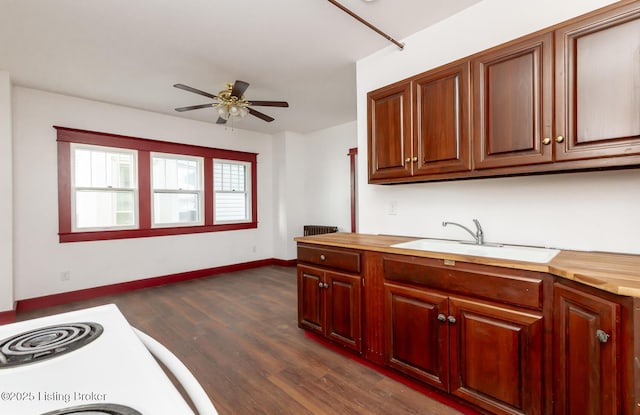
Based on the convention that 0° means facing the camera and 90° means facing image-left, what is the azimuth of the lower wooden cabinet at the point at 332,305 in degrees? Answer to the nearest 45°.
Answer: approximately 45°

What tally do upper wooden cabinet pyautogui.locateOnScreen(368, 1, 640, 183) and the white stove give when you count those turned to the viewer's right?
1

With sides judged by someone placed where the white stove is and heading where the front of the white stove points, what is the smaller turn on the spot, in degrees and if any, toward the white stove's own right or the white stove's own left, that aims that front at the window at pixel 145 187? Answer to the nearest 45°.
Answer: approximately 90° to the white stove's own left

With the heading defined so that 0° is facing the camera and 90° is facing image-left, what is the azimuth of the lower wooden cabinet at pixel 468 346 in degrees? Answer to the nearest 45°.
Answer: approximately 45°

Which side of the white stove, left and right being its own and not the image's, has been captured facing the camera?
right

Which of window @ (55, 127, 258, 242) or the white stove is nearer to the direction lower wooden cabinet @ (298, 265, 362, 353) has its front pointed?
the white stove

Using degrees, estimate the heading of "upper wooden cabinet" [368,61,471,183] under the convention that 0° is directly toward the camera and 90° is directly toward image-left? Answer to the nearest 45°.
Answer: approximately 45°

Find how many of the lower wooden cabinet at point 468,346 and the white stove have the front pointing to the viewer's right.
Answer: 1

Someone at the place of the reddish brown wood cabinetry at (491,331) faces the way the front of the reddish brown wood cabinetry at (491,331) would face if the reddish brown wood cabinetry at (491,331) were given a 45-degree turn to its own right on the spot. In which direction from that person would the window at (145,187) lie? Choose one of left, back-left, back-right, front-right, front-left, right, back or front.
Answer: front

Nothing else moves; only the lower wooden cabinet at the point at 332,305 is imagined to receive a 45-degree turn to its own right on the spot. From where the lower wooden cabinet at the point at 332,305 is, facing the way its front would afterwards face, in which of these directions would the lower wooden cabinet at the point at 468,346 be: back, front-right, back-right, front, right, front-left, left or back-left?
back-left

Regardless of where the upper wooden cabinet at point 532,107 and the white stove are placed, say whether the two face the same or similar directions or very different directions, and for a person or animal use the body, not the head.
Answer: very different directions

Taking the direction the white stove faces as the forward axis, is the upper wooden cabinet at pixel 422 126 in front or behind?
in front

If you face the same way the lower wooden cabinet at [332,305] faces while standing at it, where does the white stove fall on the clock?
The white stove is roughly at 11 o'clock from the lower wooden cabinet.

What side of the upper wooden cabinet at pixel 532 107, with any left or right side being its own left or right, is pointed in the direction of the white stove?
front

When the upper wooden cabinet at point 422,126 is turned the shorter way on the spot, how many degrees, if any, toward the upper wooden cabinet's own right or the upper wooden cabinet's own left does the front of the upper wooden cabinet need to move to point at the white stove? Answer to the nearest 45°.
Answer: approximately 45° to the upper wooden cabinet's own left
